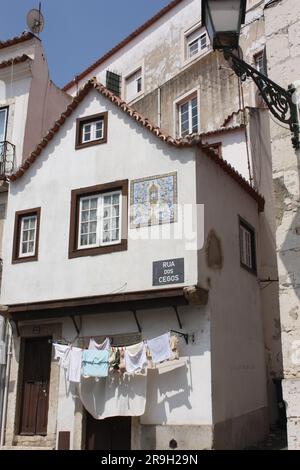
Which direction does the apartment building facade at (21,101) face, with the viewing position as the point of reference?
facing the viewer and to the left of the viewer

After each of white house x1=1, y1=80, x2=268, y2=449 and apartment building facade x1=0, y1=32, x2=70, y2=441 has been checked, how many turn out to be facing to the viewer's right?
0

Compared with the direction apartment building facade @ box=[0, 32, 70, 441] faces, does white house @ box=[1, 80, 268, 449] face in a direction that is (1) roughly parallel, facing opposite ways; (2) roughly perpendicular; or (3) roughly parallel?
roughly parallel
